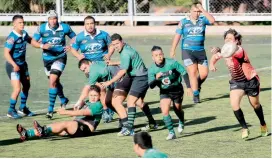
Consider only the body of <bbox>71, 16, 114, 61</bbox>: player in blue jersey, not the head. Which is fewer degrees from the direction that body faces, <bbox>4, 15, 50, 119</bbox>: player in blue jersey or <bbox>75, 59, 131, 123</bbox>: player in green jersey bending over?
the player in green jersey bending over

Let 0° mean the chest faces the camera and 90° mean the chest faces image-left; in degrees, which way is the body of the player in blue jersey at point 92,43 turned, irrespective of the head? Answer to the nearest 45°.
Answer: approximately 0°

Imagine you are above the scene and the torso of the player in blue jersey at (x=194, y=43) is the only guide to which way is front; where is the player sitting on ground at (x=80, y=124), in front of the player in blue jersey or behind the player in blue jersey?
in front

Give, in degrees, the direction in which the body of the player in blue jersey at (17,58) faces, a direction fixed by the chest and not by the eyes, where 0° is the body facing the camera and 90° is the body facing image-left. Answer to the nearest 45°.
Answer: approximately 315°
